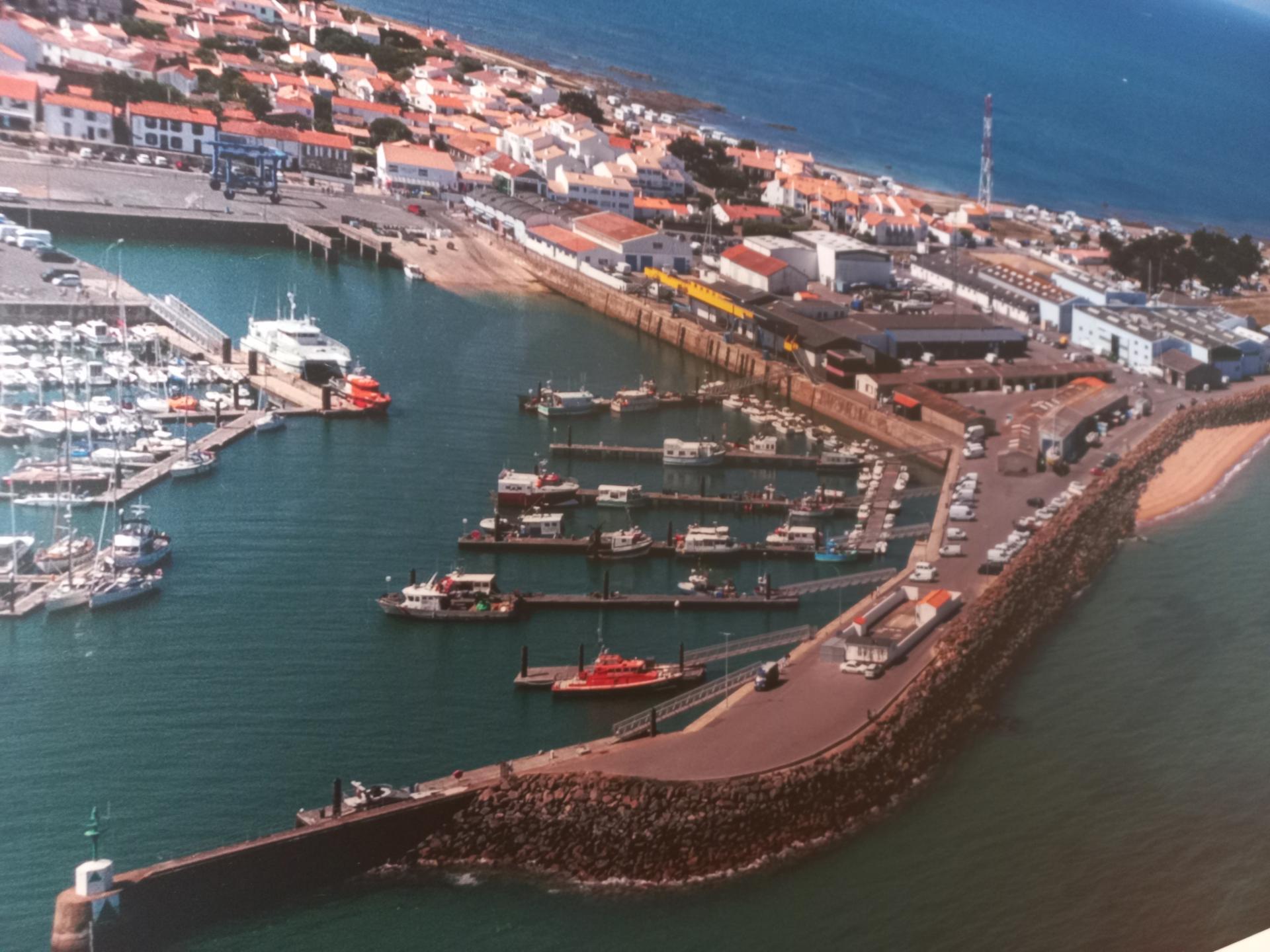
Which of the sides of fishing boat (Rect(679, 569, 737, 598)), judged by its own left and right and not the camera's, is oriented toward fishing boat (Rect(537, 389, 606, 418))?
right

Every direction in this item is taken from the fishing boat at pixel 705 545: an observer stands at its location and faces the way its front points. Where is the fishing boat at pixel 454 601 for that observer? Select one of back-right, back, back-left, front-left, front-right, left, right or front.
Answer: back-right

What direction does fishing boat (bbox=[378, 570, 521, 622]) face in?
to the viewer's left

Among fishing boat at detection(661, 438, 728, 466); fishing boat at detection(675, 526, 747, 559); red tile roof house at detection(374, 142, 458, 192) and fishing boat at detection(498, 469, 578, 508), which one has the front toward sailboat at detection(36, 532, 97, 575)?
the red tile roof house

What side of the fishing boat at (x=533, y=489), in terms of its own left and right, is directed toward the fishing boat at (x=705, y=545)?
front

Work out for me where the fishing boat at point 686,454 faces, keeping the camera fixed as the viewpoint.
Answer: facing to the right of the viewer

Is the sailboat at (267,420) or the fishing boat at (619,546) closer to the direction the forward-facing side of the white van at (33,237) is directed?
the fishing boat

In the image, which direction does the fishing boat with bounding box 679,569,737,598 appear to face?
to the viewer's left

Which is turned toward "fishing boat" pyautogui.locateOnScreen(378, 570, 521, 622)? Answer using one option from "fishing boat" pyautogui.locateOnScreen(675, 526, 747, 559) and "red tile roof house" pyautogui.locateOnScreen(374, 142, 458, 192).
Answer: the red tile roof house
